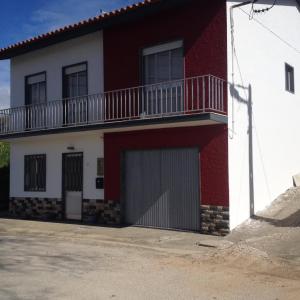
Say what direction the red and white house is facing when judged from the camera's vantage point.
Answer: facing the viewer and to the left of the viewer

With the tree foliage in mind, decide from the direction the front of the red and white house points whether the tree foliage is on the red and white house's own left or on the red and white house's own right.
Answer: on the red and white house's own right
